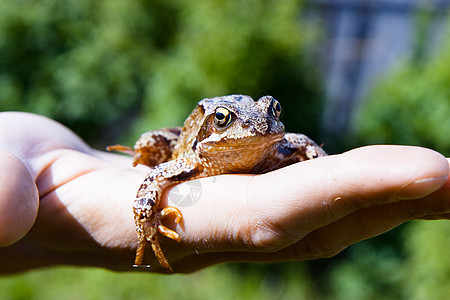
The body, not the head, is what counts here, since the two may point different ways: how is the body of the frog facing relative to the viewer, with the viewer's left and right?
facing the viewer and to the right of the viewer

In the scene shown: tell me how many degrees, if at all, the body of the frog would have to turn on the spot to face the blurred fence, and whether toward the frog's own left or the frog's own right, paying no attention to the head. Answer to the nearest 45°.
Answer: approximately 135° to the frog's own left
